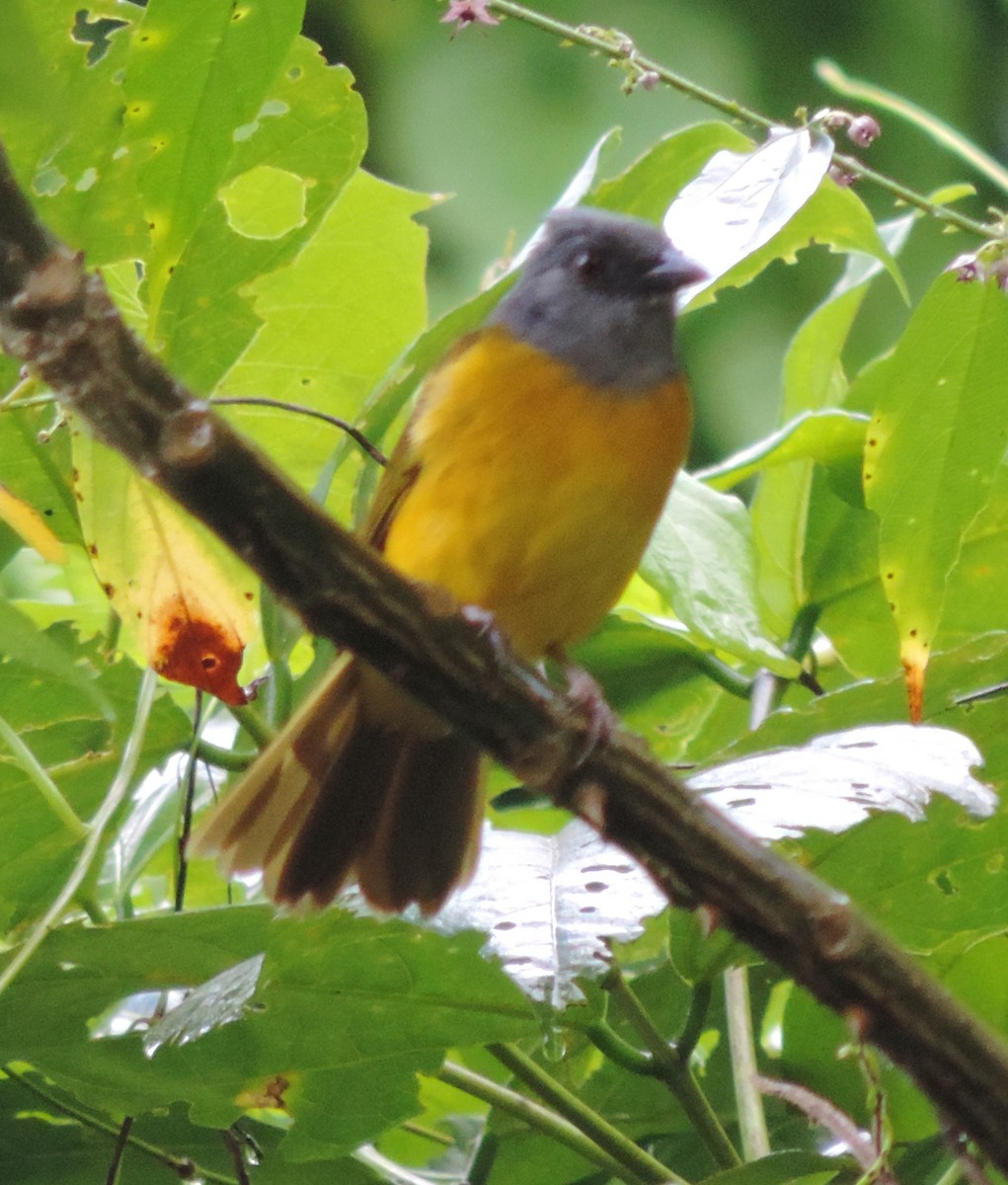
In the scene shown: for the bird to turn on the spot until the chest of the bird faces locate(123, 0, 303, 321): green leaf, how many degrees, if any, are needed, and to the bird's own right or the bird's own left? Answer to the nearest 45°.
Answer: approximately 45° to the bird's own right

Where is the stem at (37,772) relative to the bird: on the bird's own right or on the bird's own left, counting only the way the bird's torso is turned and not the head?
on the bird's own right

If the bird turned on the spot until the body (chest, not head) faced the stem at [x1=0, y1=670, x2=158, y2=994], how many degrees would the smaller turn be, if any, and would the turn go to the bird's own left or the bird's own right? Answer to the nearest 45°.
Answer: approximately 90° to the bird's own right

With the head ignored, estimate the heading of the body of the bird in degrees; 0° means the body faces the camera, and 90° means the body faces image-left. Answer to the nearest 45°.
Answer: approximately 315°
